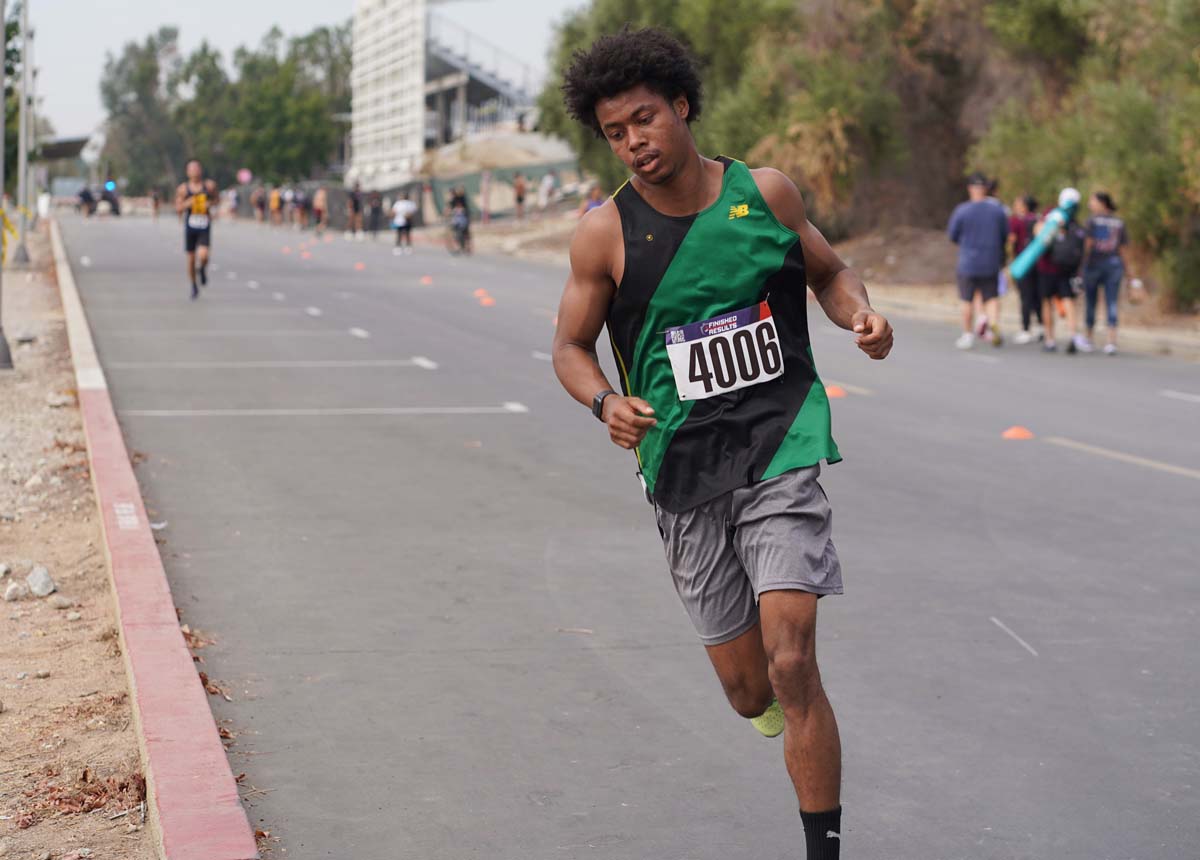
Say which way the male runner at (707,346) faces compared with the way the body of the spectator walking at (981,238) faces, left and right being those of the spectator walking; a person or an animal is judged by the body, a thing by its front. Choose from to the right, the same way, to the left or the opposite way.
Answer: the opposite way

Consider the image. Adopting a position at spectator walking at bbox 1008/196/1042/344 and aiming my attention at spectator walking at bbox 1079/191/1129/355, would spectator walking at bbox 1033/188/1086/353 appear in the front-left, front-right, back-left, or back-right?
front-right

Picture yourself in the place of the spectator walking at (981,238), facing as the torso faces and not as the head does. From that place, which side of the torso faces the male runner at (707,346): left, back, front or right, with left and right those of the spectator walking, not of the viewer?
back

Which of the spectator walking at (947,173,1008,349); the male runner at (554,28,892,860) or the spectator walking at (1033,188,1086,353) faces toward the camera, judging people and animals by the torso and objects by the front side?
the male runner

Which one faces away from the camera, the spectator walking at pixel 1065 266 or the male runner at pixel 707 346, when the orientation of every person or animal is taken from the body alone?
the spectator walking

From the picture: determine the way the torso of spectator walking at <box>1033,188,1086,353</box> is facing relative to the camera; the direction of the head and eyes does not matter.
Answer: away from the camera

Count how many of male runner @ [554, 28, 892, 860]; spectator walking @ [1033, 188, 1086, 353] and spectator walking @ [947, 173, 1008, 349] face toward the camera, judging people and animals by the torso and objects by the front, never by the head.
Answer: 1

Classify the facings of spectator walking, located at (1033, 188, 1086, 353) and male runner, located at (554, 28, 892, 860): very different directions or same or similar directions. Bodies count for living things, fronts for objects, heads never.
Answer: very different directions

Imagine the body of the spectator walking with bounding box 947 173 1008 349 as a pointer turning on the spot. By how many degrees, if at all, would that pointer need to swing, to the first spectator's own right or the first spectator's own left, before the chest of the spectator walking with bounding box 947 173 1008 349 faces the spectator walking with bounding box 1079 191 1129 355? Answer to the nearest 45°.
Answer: approximately 45° to the first spectator's own right

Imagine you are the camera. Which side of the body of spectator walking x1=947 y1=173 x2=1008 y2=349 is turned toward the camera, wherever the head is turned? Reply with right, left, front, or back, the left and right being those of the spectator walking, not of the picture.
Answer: back

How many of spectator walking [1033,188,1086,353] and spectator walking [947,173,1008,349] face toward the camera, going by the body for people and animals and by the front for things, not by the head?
0

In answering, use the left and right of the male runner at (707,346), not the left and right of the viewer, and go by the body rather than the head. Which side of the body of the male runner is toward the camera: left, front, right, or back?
front

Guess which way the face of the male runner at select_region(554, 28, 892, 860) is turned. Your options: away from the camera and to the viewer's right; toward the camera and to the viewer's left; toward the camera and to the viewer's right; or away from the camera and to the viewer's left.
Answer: toward the camera and to the viewer's left

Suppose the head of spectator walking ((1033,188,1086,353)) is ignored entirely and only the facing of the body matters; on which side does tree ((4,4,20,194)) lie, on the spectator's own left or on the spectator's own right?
on the spectator's own left
